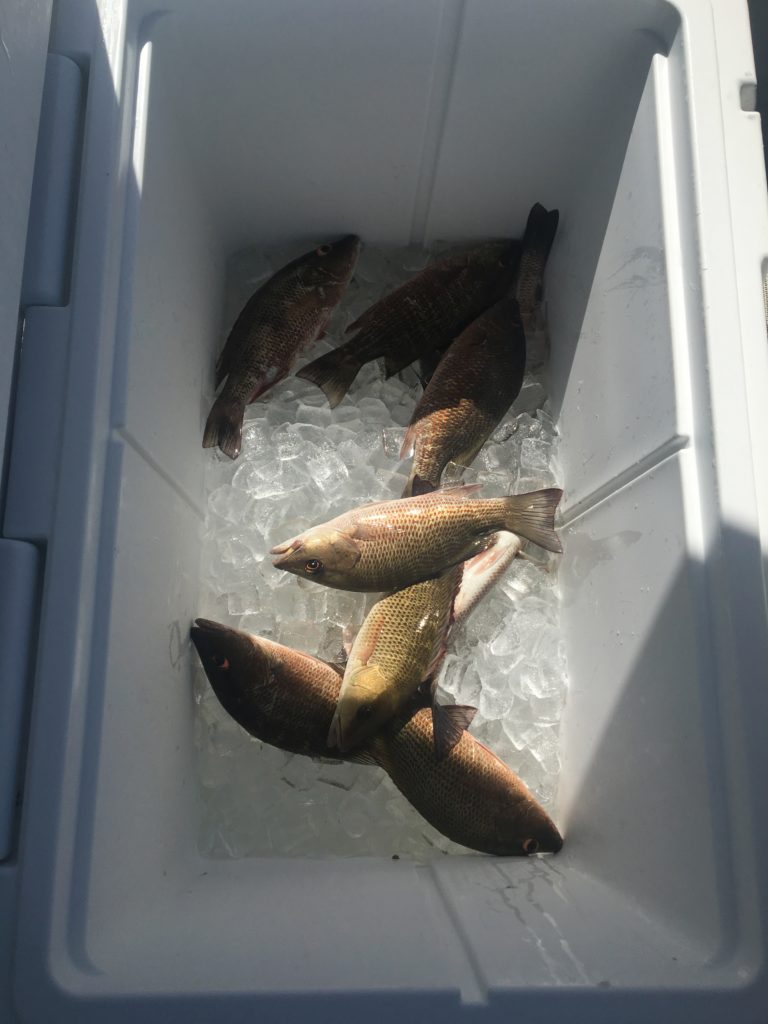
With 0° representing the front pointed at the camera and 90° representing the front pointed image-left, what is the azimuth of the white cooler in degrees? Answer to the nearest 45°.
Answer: approximately 270°
